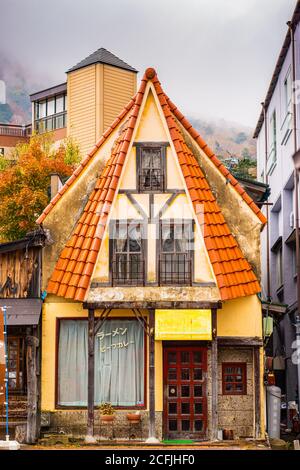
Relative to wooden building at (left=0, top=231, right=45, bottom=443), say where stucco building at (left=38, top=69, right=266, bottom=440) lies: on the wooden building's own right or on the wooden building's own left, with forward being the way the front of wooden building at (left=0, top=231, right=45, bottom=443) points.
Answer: on the wooden building's own left

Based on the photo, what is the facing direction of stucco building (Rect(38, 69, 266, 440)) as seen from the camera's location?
facing the viewer

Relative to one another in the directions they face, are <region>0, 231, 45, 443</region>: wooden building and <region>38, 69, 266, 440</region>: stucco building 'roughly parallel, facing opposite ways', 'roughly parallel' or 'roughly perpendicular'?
roughly parallel

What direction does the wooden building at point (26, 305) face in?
toward the camera

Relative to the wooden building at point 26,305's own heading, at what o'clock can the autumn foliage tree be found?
The autumn foliage tree is roughly at 6 o'clock from the wooden building.

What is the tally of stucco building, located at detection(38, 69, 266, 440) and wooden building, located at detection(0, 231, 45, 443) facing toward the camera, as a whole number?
2

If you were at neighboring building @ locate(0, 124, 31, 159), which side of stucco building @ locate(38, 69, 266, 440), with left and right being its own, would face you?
back

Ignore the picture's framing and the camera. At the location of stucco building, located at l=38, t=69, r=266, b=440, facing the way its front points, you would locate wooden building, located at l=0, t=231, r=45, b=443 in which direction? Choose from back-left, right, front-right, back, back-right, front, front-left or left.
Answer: right
